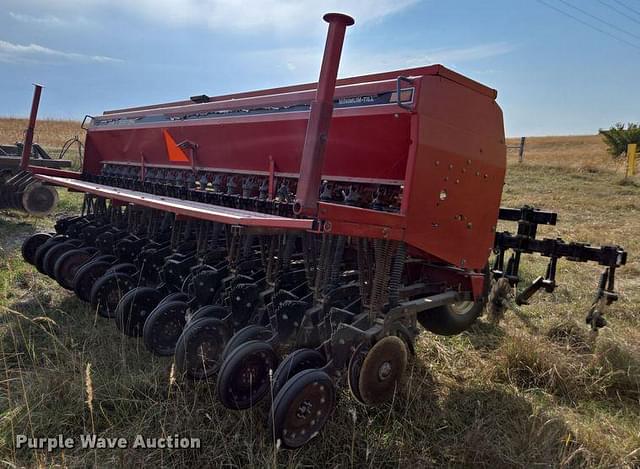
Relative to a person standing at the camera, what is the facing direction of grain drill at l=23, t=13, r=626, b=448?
facing away from the viewer and to the right of the viewer
